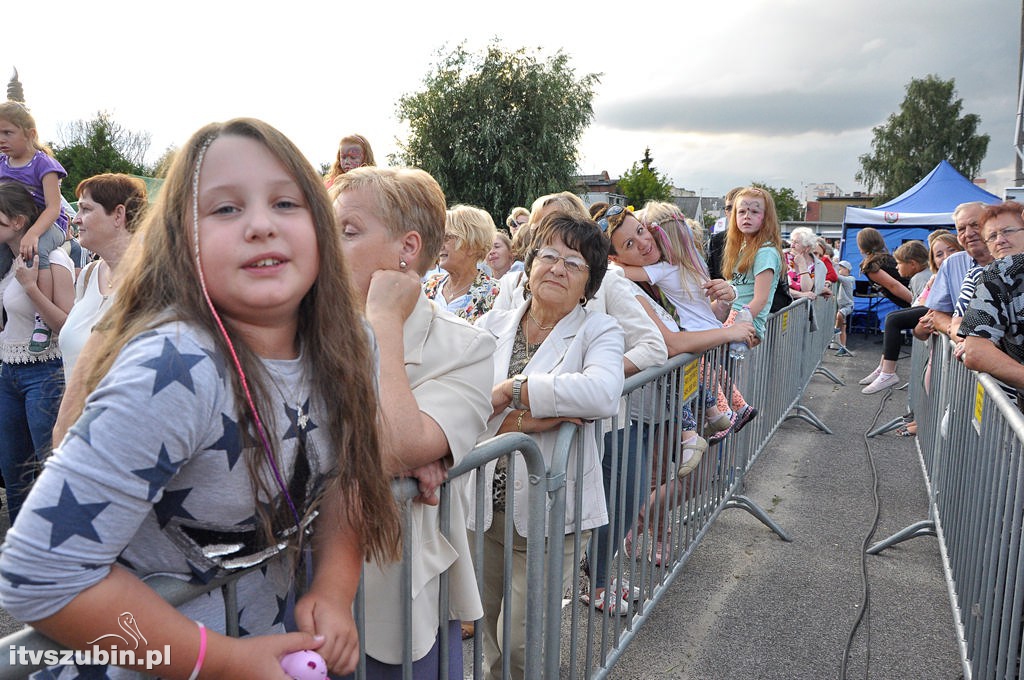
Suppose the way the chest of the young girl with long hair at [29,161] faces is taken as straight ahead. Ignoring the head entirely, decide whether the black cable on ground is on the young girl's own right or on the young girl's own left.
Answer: on the young girl's own left

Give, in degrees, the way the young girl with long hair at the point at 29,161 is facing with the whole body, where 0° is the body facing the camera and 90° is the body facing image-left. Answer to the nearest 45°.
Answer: approximately 45°

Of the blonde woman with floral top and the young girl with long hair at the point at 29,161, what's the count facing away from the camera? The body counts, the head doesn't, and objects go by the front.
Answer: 0

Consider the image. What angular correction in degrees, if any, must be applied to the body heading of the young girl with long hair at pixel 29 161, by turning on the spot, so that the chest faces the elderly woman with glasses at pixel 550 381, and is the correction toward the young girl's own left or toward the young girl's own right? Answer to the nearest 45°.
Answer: approximately 45° to the young girl's own left

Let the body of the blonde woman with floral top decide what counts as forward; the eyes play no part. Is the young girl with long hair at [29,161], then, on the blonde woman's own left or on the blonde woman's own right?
on the blonde woman's own right

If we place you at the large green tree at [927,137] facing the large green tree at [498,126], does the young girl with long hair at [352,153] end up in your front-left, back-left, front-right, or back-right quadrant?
front-left

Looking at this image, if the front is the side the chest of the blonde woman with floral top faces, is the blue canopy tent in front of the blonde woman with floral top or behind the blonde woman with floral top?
behind

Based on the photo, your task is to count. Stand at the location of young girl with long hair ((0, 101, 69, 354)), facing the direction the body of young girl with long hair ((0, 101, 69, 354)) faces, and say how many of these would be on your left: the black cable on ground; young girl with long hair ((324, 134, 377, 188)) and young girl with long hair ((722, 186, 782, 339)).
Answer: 3

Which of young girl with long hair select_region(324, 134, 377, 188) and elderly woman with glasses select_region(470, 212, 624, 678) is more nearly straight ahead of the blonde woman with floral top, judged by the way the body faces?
the elderly woman with glasses
